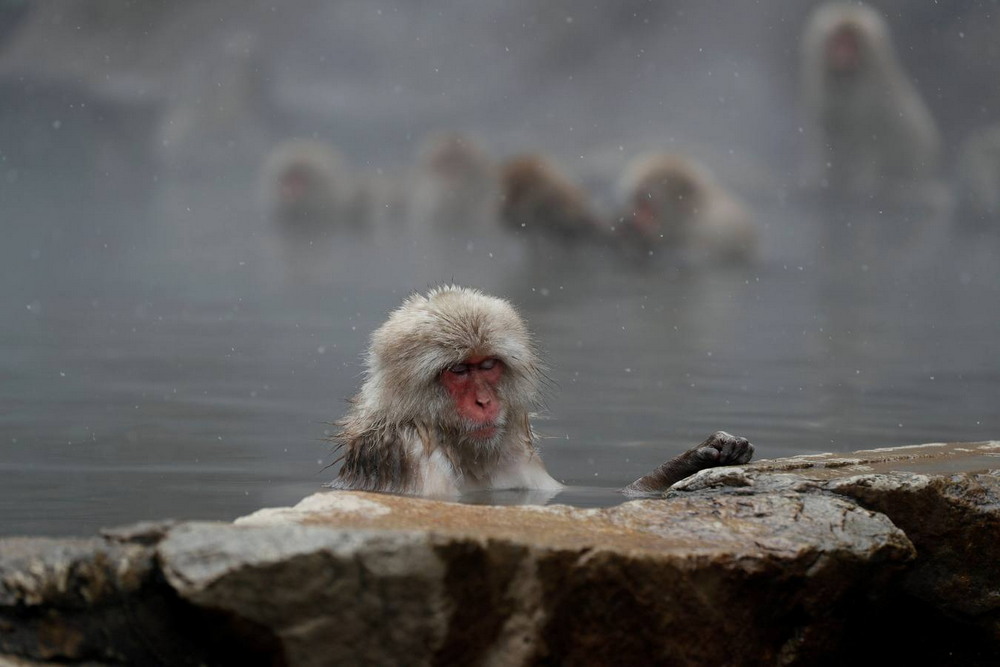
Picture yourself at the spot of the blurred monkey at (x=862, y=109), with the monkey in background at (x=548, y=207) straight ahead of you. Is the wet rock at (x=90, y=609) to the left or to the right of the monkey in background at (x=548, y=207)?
left

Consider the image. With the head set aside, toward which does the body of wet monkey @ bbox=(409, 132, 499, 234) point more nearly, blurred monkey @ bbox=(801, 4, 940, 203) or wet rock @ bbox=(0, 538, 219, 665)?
the wet rock

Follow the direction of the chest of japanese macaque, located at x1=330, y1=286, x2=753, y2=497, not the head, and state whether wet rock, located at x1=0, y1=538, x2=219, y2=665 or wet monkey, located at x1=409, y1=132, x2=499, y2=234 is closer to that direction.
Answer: the wet rock

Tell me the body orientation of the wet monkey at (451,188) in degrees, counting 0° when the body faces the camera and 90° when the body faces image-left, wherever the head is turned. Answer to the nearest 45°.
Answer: approximately 0°

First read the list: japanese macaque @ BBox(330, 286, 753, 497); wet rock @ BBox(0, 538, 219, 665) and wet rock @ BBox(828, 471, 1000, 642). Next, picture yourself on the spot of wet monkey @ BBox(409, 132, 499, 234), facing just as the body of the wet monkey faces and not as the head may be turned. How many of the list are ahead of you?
3

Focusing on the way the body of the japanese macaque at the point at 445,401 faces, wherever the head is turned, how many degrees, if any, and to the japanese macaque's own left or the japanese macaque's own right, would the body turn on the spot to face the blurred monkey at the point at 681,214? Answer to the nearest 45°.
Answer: approximately 135° to the japanese macaque's own left

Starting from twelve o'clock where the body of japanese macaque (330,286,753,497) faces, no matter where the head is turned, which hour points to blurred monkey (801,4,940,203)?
The blurred monkey is roughly at 8 o'clock from the japanese macaque.

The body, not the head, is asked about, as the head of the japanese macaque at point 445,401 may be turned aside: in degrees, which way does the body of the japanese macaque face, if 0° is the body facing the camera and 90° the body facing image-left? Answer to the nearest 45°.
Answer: approximately 315°

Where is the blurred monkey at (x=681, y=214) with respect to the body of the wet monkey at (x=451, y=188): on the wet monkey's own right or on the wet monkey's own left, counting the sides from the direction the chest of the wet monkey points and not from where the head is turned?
on the wet monkey's own left

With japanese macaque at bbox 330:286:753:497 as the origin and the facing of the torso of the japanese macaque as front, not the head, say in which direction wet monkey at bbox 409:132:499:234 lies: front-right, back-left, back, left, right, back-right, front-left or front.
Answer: back-left

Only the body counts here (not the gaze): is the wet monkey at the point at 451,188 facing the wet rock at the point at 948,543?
yes

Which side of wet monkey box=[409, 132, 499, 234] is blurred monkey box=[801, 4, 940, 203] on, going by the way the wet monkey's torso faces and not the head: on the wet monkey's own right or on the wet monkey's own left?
on the wet monkey's own left

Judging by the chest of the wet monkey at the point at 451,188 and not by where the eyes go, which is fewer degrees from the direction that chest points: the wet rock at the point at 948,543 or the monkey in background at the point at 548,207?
the wet rock

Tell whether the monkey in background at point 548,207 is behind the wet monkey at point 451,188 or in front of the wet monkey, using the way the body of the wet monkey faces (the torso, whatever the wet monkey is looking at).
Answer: in front

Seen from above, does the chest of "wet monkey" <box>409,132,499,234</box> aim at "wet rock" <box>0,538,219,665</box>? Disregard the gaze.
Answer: yes
